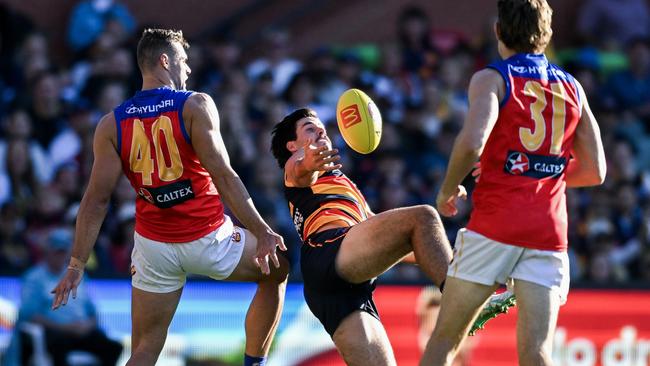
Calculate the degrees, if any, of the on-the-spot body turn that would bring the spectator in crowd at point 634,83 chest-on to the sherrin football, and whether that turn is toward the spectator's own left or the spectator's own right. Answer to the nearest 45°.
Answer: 0° — they already face it

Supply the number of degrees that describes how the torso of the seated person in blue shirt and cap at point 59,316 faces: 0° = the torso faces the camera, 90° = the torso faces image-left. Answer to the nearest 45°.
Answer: approximately 315°

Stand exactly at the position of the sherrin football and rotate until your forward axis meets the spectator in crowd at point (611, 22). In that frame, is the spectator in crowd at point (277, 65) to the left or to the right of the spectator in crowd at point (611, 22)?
left

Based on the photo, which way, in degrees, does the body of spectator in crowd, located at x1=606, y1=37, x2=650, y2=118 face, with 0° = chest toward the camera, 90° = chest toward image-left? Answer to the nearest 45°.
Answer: approximately 0°

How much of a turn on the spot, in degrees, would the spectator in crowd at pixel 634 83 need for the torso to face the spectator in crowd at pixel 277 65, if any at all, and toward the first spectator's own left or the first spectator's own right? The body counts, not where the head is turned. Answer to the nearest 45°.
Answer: approximately 45° to the first spectator's own right

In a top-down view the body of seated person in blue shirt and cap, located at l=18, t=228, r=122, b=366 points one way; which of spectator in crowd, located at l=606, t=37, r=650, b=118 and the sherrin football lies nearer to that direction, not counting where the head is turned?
the sherrin football
